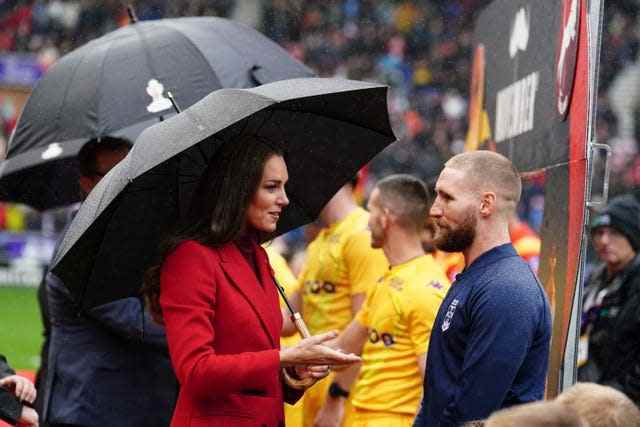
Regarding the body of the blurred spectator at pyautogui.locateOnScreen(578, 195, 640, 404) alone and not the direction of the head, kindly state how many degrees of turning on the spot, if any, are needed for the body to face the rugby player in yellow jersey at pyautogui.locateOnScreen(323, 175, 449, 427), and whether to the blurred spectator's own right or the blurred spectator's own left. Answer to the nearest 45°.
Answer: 0° — they already face them

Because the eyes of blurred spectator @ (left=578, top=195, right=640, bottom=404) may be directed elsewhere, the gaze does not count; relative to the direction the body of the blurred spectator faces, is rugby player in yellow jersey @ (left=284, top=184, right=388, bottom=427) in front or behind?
in front

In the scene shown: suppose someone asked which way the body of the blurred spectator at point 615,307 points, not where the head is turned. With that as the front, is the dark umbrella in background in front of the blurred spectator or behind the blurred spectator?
in front

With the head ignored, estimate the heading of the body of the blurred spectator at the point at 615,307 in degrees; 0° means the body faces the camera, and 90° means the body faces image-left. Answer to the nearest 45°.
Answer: approximately 45°

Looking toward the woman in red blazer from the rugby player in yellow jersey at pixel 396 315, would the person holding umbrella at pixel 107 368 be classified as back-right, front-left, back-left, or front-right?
front-right

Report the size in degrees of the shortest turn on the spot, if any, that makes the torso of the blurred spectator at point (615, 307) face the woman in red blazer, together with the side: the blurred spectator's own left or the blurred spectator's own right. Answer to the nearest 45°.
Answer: approximately 45° to the blurred spectator's own left

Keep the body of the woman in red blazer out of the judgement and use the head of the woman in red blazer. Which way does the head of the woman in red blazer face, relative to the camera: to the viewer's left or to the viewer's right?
to the viewer's right

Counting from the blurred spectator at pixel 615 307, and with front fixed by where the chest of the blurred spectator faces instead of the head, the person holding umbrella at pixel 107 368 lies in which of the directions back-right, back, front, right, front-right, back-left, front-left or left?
front

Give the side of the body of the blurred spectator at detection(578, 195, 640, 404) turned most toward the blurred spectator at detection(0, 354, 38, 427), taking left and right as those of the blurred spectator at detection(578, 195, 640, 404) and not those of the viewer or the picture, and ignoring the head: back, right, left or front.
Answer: front
